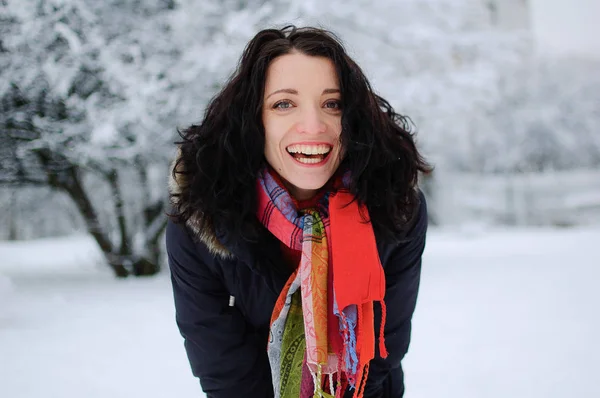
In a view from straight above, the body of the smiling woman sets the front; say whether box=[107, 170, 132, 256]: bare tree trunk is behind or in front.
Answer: behind

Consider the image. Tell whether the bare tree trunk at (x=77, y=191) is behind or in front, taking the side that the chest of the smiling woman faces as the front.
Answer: behind

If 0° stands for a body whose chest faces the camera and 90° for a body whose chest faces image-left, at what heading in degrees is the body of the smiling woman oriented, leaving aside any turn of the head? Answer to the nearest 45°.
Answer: approximately 0°
